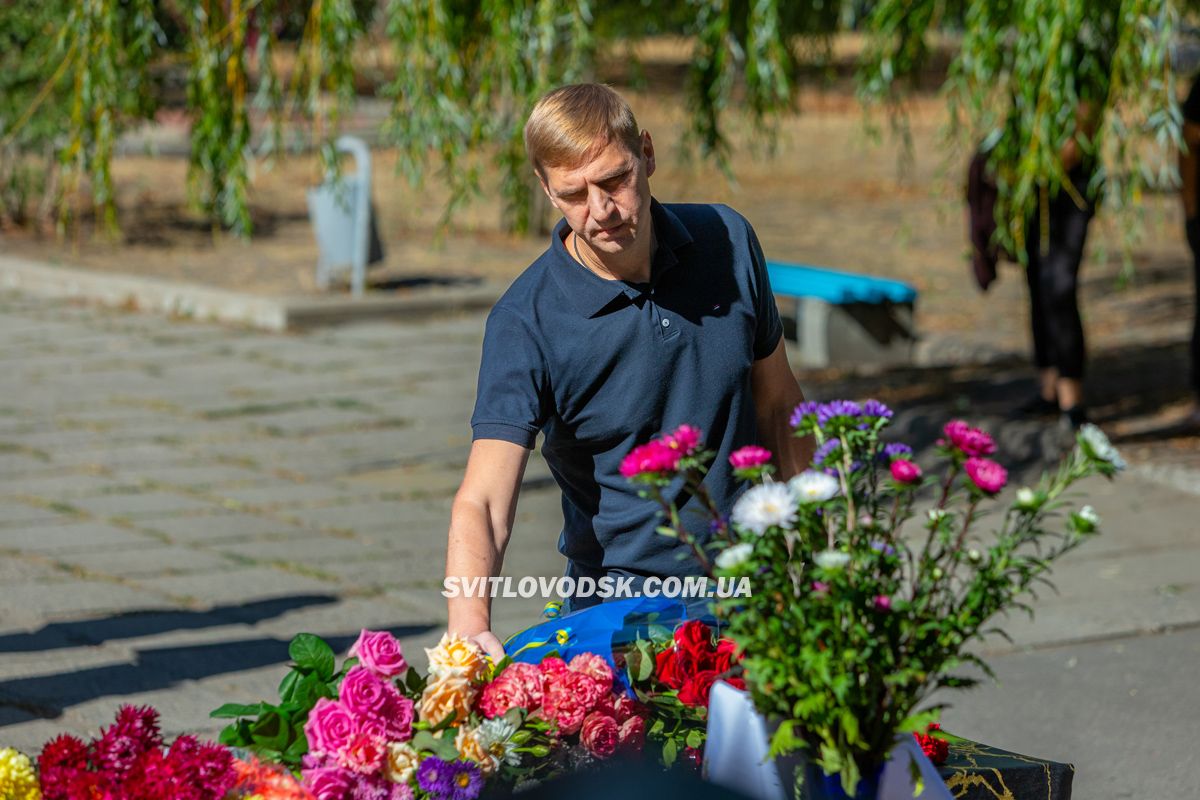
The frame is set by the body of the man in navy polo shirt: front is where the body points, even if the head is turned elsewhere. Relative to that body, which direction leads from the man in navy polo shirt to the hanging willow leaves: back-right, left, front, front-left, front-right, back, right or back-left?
back

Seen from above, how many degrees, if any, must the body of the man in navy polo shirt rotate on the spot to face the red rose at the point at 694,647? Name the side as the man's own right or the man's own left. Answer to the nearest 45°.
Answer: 0° — they already face it

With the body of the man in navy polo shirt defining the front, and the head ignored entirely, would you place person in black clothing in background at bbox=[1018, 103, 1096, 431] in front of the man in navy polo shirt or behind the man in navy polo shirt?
behind

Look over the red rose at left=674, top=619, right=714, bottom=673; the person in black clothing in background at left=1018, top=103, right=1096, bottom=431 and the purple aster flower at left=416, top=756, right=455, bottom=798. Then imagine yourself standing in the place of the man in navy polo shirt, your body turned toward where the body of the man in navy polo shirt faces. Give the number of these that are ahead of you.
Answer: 2

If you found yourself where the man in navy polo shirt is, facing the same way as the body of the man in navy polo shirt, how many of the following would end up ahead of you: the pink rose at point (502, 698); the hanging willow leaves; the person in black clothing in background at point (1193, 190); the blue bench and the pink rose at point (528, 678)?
2

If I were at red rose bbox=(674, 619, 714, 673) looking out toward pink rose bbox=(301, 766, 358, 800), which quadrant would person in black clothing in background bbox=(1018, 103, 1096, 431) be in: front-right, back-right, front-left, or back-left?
back-right
